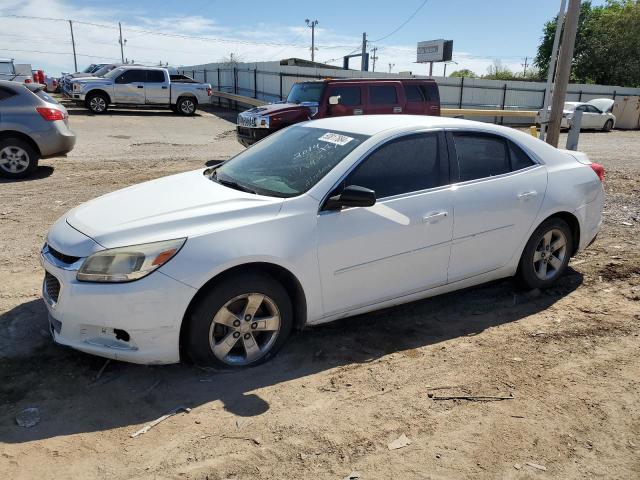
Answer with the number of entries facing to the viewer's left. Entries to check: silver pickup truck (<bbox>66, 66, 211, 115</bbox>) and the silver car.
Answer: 2

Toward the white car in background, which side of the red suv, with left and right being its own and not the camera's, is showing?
back

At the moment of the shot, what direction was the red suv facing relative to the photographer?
facing the viewer and to the left of the viewer

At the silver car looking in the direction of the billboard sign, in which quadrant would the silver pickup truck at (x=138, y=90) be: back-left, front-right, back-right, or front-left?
front-left

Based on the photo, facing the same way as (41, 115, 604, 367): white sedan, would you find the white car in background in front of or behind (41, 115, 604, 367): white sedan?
behind

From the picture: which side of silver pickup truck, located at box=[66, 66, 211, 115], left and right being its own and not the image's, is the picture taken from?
left

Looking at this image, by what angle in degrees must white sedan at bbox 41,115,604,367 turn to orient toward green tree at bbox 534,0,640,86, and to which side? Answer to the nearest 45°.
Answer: approximately 180°

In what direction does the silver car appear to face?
to the viewer's left
